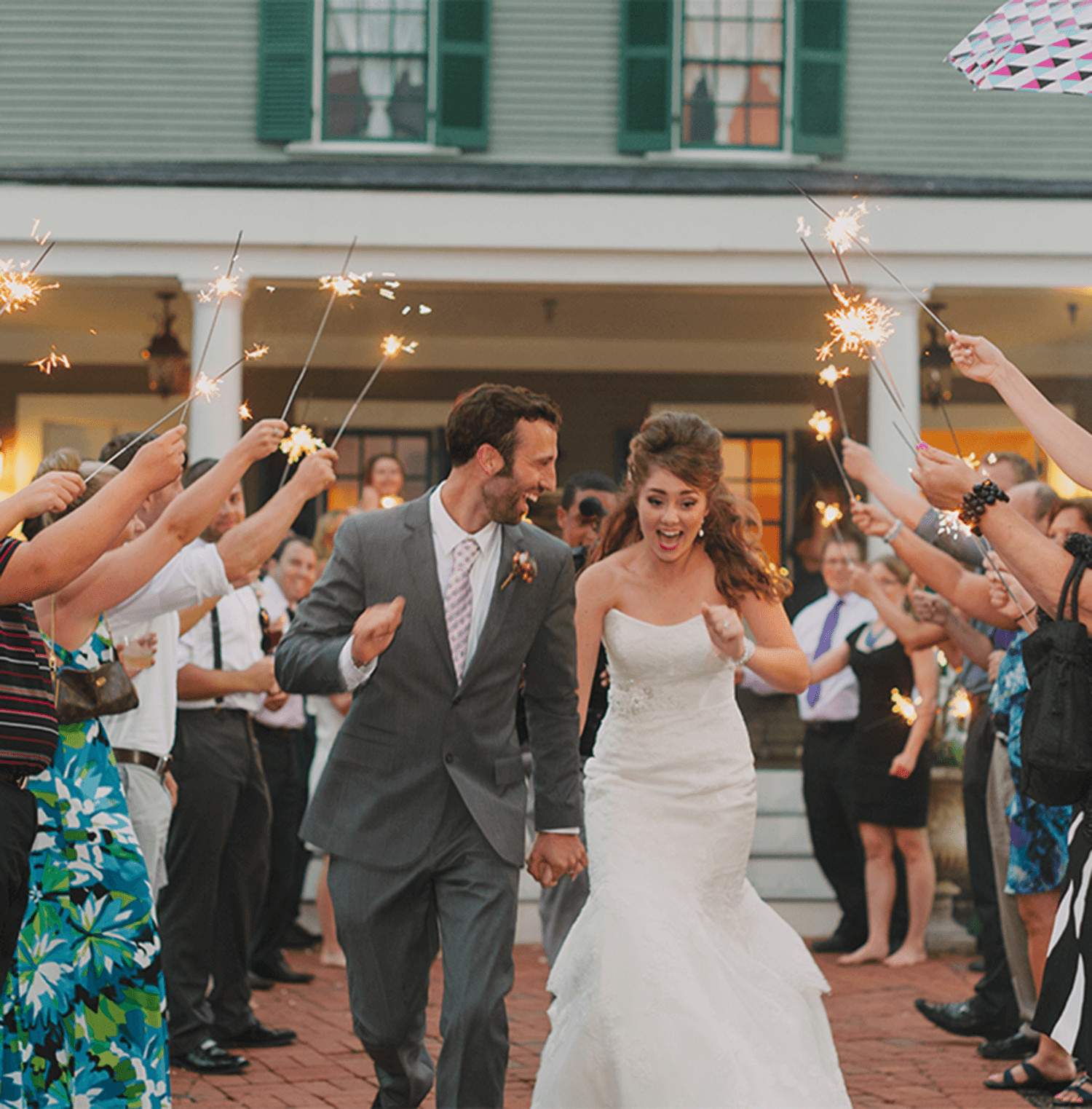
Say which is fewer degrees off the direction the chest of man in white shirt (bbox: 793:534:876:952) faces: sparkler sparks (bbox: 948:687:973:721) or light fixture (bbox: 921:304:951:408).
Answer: the sparkler sparks

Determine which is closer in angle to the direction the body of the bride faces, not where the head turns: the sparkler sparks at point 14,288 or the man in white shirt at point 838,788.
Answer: the sparkler sparks

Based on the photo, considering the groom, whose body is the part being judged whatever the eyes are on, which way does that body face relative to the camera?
toward the camera

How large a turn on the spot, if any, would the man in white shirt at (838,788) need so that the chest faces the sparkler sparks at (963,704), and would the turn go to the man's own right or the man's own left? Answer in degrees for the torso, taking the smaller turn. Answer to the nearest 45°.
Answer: approximately 45° to the man's own left

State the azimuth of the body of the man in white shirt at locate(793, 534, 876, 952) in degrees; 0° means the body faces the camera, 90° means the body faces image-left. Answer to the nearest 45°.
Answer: approximately 45°

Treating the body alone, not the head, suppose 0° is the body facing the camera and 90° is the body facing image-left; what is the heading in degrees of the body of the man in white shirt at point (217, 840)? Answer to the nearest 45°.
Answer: approximately 315°

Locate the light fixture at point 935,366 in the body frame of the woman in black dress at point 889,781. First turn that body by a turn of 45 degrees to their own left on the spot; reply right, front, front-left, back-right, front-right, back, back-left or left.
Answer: back

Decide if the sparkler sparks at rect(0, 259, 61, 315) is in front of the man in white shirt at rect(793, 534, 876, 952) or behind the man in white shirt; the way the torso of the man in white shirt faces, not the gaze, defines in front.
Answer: in front

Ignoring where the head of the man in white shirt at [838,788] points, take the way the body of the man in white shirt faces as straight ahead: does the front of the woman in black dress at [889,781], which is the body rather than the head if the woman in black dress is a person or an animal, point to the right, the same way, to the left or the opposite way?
the same way

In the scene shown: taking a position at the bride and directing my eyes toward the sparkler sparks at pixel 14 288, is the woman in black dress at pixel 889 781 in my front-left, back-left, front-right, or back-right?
back-right

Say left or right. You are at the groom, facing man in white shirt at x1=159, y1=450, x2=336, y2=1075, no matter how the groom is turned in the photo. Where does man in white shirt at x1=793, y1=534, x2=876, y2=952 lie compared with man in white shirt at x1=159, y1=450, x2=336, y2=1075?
right

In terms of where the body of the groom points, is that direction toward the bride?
no

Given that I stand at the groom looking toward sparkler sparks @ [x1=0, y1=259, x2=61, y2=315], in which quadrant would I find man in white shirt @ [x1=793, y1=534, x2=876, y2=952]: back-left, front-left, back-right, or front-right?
back-right

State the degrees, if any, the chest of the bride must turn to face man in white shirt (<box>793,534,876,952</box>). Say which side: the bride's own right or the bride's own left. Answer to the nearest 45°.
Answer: approximately 180°

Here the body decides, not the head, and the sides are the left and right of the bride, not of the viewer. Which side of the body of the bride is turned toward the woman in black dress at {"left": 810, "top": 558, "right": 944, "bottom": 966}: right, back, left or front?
back

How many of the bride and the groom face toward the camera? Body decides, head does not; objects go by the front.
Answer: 2

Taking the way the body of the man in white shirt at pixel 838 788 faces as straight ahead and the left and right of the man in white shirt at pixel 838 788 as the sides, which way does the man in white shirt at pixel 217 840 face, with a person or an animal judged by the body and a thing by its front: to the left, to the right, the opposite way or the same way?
to the left

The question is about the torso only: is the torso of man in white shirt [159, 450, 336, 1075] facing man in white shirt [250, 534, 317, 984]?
no

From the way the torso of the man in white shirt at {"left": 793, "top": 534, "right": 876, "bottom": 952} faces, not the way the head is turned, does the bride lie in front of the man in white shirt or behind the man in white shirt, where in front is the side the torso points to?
in front
